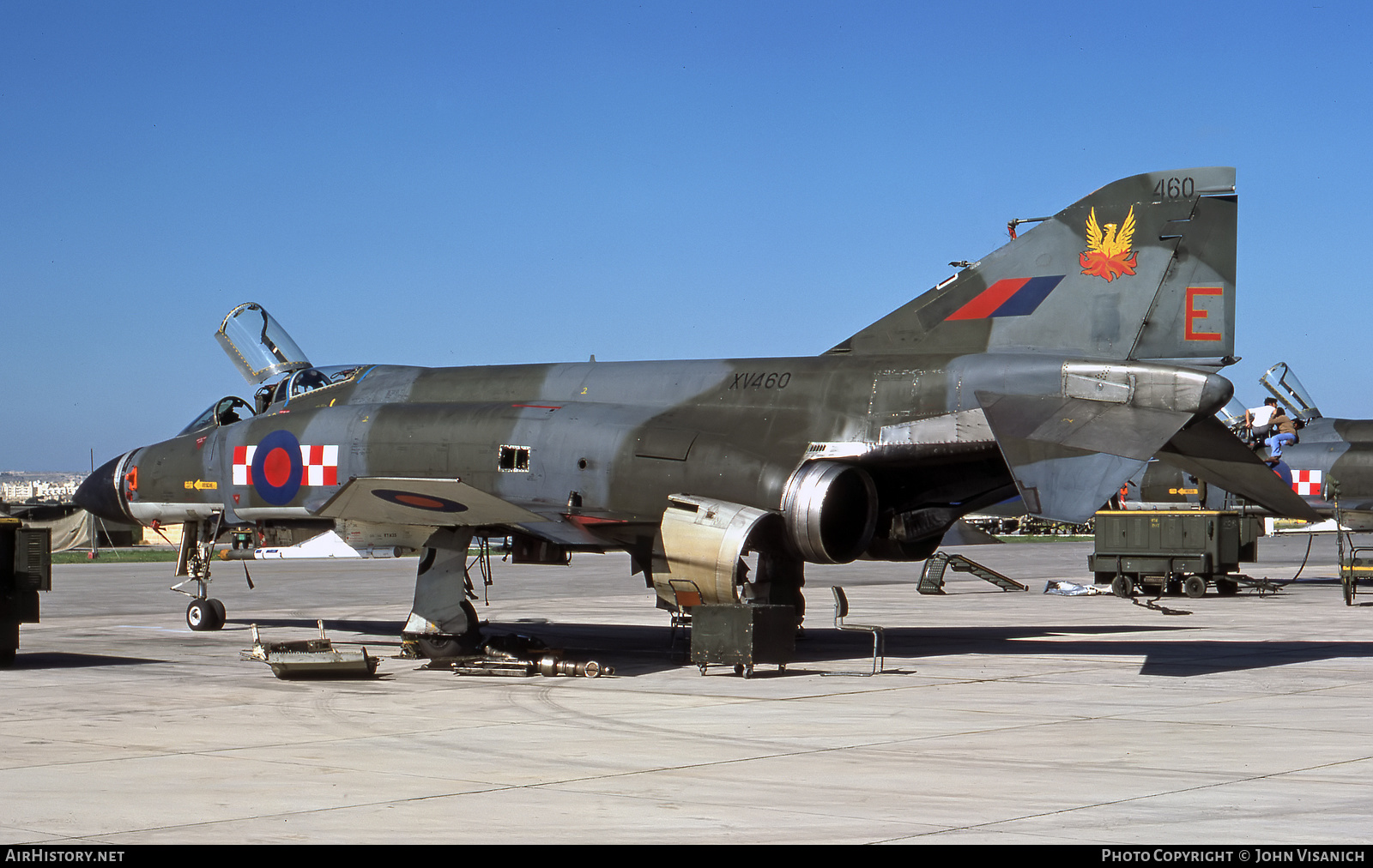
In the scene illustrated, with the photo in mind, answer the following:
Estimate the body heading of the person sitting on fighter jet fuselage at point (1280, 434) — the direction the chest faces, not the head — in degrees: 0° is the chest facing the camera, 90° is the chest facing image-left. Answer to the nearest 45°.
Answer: approximately 90°

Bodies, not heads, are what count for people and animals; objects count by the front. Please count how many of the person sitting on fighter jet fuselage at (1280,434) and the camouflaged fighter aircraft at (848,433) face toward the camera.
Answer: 0

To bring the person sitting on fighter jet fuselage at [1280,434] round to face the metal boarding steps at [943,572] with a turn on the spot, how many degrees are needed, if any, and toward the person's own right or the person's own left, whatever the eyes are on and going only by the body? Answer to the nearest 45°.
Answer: approximately 45° to the person's own left

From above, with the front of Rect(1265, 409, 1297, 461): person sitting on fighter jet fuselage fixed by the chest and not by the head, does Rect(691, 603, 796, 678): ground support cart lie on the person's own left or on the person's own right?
on the person's own left

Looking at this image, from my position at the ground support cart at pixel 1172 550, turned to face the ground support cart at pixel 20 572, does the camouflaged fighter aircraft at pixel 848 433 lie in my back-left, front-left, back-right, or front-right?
front-left

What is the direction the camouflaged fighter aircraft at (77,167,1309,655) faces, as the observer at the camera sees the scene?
facing away from the viewer and to the left of the viewer
